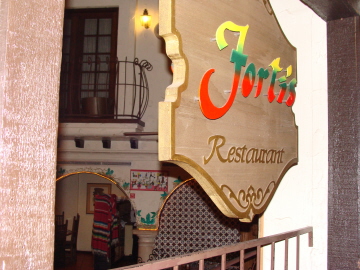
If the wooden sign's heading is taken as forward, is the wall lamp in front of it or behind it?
behind

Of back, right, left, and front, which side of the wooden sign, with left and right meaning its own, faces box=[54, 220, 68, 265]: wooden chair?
back

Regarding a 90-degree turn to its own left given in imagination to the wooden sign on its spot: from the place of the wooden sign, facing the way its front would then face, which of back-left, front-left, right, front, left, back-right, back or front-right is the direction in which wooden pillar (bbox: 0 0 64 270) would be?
back

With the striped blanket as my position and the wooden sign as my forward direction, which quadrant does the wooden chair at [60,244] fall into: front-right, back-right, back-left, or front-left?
back-right
